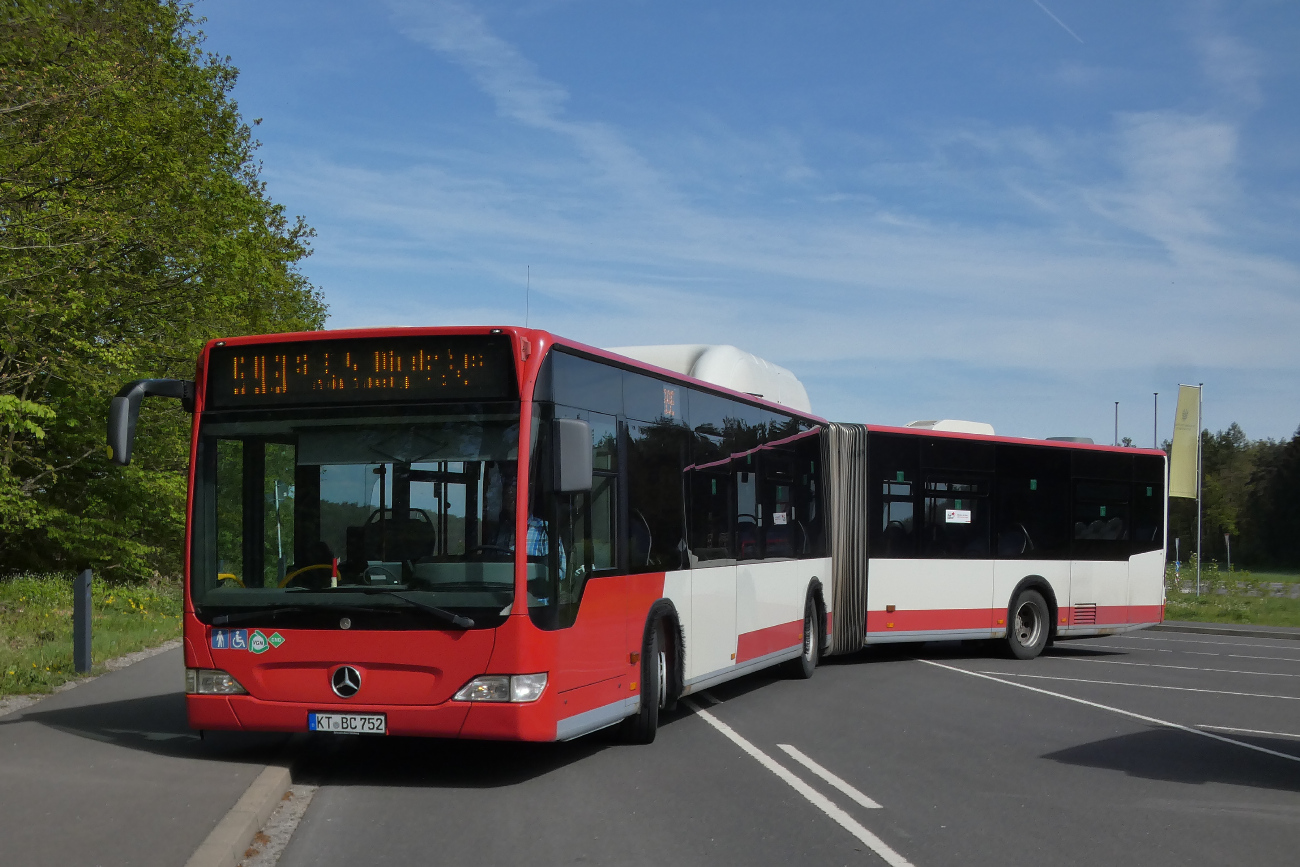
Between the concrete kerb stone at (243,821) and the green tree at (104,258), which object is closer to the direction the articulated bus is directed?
the concrete kerb stone

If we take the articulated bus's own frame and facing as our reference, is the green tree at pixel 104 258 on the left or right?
on its right

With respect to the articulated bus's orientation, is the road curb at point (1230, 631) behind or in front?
behind

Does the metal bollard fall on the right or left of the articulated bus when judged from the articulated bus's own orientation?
on its right

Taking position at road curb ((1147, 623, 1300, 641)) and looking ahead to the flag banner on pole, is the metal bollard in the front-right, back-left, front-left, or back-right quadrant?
back-left

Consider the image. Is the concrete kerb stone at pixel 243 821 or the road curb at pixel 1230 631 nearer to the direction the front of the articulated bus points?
the concrete kerb stone

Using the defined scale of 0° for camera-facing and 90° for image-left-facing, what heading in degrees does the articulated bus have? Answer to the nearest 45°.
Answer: approximately 45°
